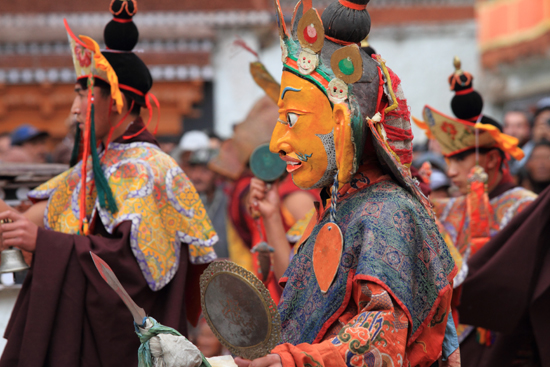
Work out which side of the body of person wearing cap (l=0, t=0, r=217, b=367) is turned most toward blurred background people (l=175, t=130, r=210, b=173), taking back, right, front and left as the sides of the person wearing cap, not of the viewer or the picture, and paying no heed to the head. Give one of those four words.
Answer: right

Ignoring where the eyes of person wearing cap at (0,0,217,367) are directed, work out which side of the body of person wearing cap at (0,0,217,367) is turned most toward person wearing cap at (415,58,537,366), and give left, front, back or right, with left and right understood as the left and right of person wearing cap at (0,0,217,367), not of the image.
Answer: back

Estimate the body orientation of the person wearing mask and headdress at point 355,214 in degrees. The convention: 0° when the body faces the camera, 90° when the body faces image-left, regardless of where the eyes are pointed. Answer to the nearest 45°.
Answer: approximately 90°

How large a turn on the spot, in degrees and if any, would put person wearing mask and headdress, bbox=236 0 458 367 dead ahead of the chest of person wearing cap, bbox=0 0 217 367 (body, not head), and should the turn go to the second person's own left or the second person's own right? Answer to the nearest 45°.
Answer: approximately 135° to the second person's own left

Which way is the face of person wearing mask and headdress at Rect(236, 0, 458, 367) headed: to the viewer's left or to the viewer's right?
to the viewer's left

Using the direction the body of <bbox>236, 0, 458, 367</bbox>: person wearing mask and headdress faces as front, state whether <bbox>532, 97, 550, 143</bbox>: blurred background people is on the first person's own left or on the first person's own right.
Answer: on the first person's own right

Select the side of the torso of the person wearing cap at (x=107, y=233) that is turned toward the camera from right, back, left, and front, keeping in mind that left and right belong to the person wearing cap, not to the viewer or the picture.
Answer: left
